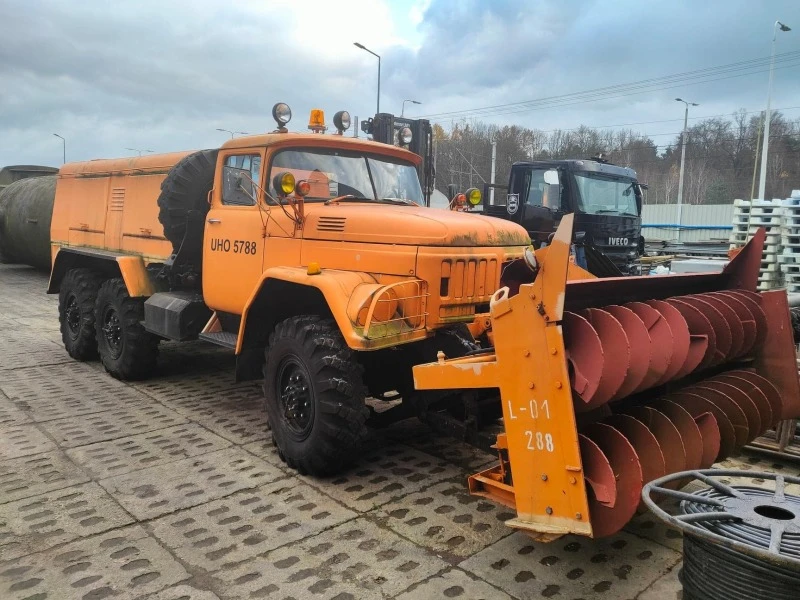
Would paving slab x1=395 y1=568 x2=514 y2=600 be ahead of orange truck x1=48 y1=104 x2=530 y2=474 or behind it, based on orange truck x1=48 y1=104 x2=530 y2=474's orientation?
ahead

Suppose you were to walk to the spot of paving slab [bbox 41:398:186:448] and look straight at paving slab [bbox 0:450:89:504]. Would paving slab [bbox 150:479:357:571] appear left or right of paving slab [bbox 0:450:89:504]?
left

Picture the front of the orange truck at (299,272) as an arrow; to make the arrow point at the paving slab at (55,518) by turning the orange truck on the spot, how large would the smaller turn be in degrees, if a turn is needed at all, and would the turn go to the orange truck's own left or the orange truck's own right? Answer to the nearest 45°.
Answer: approximately 90° to the orange truck's own right

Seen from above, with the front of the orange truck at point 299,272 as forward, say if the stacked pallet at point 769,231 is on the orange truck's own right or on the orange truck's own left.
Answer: on the orange truck's own left

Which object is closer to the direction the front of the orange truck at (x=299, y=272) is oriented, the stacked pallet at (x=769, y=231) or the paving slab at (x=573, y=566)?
the paving slab

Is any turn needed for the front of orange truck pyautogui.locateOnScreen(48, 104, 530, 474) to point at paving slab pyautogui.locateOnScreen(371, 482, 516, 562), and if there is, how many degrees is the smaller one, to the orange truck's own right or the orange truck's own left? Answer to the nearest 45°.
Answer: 0° — it already faces it
